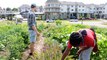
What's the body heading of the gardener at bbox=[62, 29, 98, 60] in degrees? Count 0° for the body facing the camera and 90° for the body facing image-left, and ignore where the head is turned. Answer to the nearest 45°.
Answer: approximately 45°
